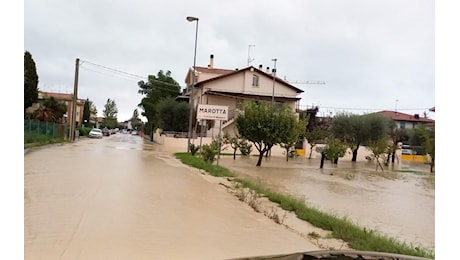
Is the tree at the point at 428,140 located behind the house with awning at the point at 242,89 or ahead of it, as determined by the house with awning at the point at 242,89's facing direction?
ahead

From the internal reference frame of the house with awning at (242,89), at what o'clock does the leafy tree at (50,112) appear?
The leafy tree is roughly at 3 o'clock from the house with awning.

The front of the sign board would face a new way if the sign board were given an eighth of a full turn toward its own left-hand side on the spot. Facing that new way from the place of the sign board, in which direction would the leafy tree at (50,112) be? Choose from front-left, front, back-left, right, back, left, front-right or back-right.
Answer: back

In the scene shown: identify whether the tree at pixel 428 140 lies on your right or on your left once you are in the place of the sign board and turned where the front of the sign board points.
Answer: on your left

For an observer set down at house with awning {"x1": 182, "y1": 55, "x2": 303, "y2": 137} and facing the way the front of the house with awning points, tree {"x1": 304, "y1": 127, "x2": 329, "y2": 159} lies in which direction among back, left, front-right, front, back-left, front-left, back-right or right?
front-left

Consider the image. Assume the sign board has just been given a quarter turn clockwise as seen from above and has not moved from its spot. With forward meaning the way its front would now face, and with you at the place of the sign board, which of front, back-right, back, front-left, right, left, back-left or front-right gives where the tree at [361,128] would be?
back-right

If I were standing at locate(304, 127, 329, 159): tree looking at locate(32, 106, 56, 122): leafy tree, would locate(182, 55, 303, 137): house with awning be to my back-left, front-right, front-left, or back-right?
front-right

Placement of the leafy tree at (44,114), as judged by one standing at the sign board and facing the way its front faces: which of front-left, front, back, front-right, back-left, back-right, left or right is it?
back-right

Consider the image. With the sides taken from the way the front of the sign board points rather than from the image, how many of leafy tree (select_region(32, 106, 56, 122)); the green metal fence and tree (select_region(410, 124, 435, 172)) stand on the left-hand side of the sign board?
1

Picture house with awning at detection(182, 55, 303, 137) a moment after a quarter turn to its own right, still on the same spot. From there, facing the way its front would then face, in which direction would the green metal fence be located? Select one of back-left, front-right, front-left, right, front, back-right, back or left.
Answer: front-left

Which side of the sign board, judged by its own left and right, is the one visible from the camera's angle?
front

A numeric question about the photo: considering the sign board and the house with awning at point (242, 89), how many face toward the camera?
2

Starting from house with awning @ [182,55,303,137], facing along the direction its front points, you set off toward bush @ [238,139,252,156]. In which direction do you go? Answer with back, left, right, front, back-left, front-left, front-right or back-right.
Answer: front

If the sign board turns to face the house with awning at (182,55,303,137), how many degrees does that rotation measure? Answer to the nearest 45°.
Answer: approximately 180°

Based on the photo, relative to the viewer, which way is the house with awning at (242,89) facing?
toward the camera

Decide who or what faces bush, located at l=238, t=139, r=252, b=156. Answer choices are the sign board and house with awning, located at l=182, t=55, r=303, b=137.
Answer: the house with awning

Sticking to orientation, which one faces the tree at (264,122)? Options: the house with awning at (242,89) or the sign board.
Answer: the house with awning
